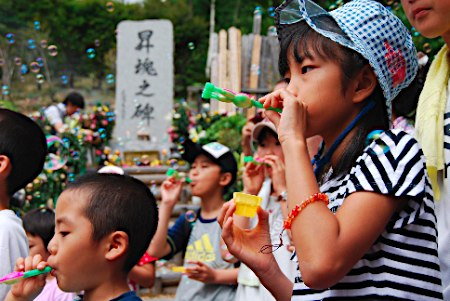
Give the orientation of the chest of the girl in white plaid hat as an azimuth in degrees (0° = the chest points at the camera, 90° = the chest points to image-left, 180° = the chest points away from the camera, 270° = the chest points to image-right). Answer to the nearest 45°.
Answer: approximately 90°

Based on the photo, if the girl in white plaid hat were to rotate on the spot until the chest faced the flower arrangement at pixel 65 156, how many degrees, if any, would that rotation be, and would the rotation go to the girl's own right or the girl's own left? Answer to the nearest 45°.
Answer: approximately 45° to the girl's own right

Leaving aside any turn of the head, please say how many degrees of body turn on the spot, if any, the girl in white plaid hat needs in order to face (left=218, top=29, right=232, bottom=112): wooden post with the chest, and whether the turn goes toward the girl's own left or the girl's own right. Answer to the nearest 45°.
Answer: approximately 90° to the girl's own right

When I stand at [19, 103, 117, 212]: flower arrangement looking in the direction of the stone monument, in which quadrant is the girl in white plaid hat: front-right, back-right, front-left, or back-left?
back-right

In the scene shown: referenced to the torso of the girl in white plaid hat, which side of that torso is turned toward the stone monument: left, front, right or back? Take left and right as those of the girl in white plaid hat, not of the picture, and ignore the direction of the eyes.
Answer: right
